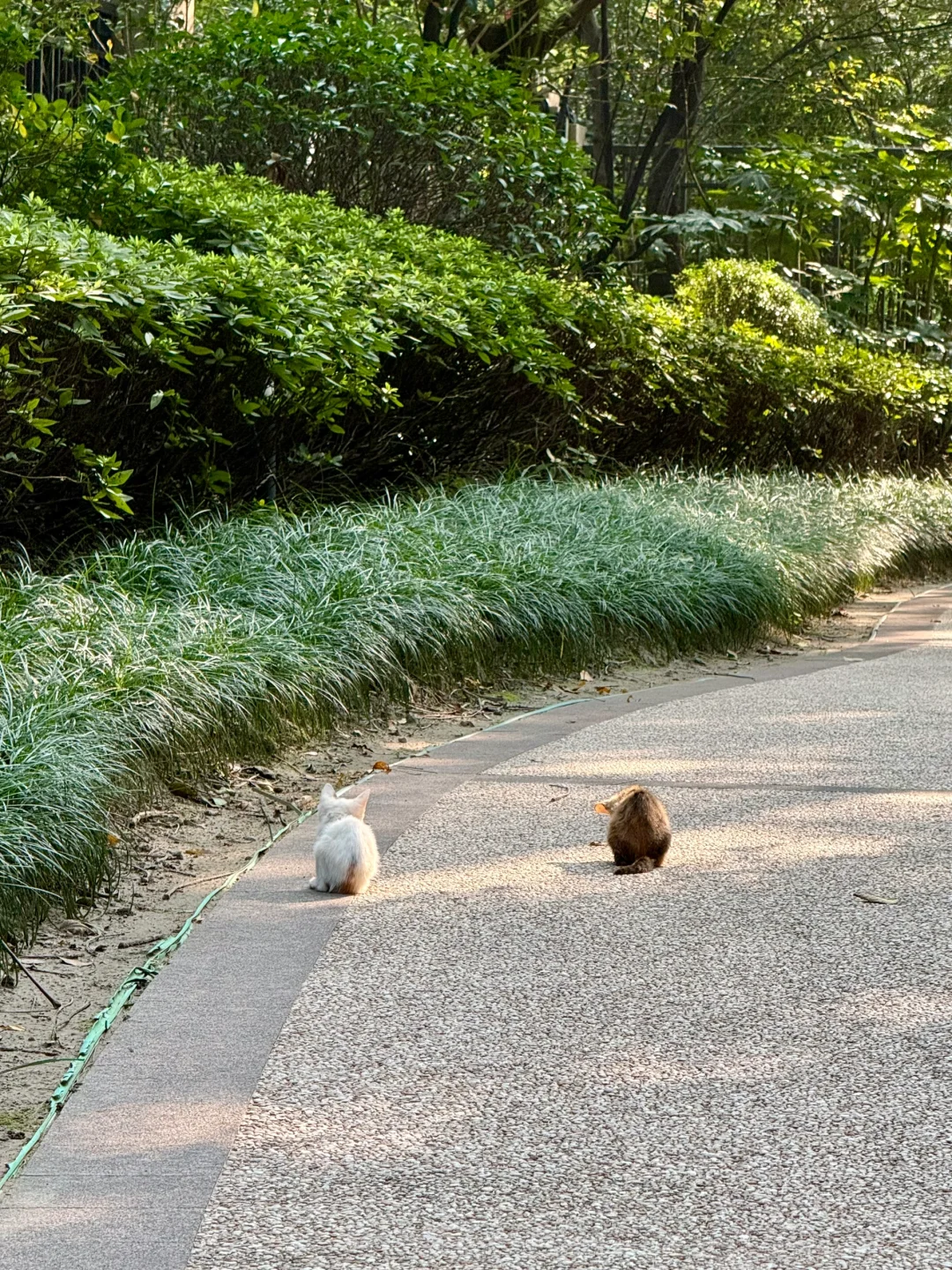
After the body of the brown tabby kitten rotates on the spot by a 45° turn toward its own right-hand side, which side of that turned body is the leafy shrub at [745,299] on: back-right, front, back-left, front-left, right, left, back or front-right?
front-left

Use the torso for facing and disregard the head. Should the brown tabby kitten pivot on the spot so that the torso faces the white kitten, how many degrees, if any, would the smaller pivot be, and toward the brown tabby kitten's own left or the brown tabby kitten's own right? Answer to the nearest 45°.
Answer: approximately 135° to the brown tabby kitten's own left

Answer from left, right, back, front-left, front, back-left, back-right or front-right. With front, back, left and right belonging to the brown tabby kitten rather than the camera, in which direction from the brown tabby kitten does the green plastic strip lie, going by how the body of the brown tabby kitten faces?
back-left

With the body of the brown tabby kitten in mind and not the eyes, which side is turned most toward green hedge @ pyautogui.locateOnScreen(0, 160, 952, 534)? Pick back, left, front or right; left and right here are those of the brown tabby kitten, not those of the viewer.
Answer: front

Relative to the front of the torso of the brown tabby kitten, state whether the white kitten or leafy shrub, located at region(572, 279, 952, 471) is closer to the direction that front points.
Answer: the leafy shrub

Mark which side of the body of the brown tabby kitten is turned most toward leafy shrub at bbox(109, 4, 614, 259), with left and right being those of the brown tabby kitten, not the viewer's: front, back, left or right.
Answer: front

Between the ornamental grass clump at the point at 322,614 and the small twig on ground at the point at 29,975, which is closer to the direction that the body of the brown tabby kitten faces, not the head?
the ornamental grass clump

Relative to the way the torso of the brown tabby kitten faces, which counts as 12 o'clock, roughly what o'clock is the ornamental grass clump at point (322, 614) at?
The ornamental grass clump is roughly at 11 o'clock from the brown tabby kitten.

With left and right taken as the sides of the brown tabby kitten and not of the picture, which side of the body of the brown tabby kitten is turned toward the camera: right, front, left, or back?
back

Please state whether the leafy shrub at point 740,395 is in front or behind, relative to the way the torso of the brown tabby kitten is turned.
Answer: in front

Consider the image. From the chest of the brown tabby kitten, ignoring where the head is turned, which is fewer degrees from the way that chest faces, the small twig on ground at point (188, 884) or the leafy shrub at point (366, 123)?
the leafy shrub
